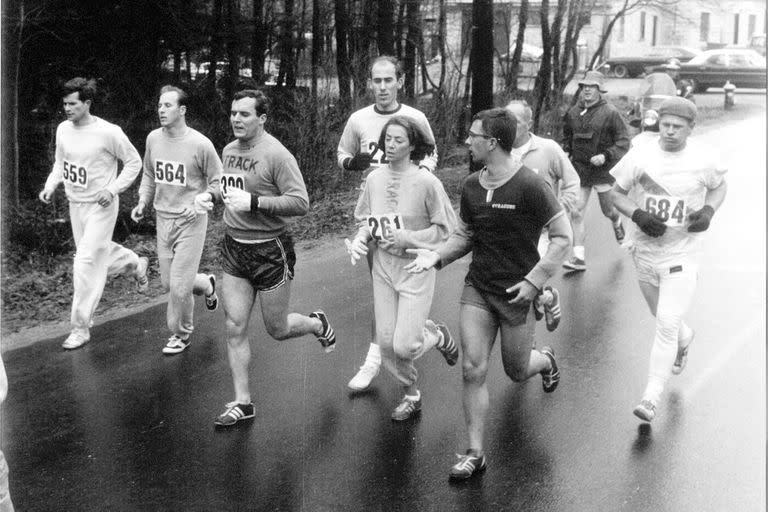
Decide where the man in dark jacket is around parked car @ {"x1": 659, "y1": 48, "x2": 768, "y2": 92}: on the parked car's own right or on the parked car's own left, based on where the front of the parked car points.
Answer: on the parked car's own left

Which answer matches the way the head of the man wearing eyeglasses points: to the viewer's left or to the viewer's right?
to the viewer's left

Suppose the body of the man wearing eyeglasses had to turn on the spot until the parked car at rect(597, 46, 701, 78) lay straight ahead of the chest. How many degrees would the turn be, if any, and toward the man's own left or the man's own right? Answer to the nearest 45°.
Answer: approximately 135° to the man's own right

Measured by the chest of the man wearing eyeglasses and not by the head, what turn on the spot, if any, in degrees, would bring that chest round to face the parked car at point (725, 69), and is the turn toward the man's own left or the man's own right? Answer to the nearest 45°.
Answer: approximately 135° to the man's own right

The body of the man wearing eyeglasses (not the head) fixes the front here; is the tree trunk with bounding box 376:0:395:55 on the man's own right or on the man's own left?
on the man's own right

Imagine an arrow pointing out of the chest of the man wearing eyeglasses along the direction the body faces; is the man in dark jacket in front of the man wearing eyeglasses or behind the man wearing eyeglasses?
behind

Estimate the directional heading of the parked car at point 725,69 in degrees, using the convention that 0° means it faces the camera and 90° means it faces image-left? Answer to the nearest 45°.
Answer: approximately 90°
